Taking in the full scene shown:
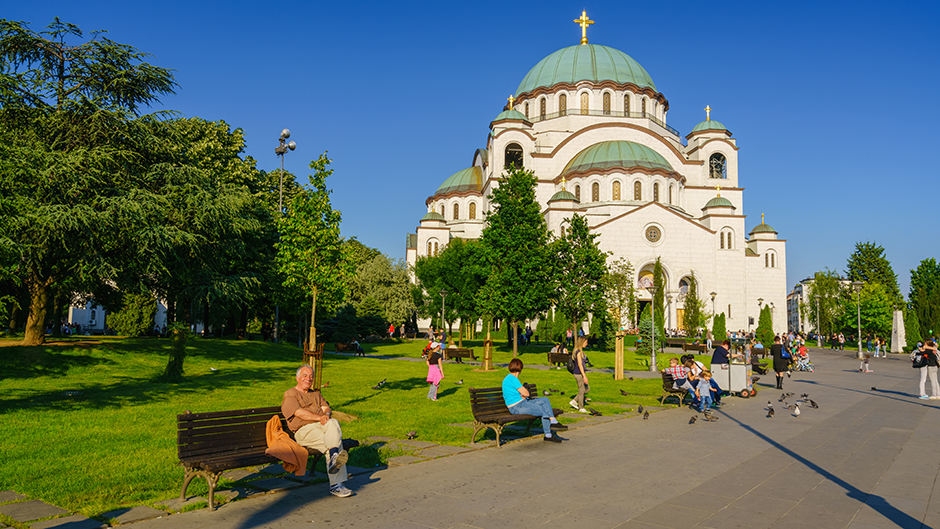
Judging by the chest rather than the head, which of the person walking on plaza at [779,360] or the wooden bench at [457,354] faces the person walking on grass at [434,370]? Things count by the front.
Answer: the wooden bench

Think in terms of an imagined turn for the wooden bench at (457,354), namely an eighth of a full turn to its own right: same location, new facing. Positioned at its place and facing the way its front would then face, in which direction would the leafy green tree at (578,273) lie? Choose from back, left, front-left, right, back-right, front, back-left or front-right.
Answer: back

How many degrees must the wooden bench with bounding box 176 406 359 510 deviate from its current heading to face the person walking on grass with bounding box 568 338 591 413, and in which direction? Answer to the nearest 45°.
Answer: approximately 90° to its left

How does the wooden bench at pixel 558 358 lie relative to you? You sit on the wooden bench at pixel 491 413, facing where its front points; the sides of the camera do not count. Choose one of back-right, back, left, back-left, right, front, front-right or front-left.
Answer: back-left

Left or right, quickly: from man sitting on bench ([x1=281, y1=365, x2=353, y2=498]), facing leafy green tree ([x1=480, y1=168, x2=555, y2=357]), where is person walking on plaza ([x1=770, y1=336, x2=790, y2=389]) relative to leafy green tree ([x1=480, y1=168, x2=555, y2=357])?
right

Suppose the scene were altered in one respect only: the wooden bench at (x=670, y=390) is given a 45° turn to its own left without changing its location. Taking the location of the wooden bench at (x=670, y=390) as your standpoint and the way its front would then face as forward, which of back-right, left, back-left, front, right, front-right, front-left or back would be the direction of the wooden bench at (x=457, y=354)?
back-left

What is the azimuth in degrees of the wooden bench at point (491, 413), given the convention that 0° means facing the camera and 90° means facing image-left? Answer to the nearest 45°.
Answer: approximately 315°

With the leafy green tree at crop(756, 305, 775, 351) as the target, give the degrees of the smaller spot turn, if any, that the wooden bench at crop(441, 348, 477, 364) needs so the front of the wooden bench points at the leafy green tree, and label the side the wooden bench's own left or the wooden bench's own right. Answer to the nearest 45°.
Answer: approximately 45° to the wooden bench's own right
